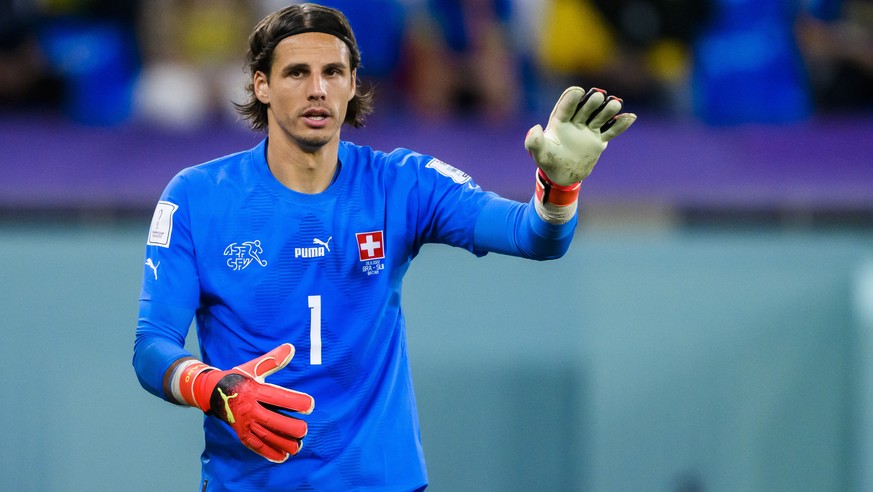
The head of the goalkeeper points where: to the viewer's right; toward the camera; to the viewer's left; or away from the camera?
toward the camera

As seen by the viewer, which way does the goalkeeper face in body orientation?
toward the camera
